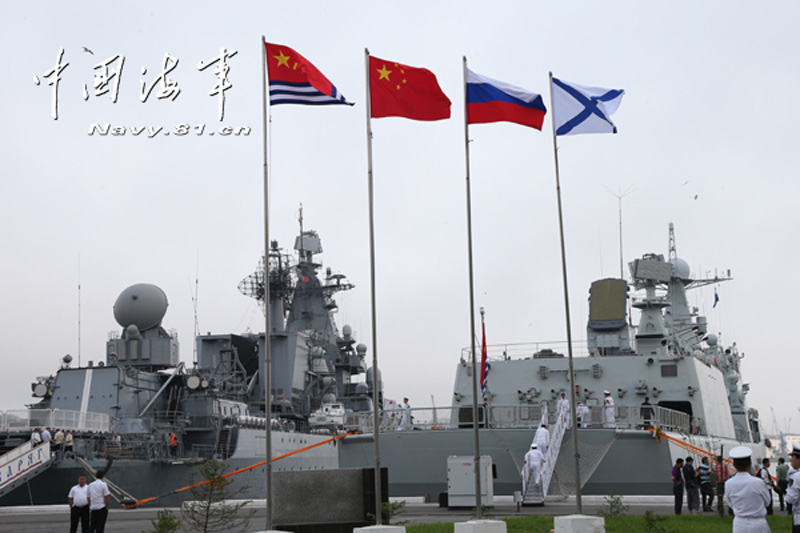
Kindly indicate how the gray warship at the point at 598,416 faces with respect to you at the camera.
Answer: facing away from the viewer and to the right of the viewer

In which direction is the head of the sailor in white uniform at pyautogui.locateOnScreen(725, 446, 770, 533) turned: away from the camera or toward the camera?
away from the camera

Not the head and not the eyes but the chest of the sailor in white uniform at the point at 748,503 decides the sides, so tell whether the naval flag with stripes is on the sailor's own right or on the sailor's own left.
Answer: on the sailor's own left

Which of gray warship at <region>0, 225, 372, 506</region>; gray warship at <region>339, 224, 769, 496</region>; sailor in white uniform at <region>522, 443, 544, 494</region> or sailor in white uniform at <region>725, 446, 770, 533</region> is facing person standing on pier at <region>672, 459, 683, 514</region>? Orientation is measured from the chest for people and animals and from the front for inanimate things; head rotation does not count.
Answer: sailor in white uniform at <region>725, 446, 770, 533</region>

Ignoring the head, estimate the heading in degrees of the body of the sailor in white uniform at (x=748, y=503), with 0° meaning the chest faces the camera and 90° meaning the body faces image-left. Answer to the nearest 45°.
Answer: approximately 180°

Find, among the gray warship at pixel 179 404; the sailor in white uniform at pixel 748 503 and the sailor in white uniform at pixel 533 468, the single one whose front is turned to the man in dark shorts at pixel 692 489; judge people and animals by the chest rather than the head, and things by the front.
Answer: the sailor in white uniform at pixel 748 503

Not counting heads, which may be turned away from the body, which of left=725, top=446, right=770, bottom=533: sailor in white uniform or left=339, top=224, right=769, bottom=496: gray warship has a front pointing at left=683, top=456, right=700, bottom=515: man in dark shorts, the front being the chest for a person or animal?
the sailor in white uniform
